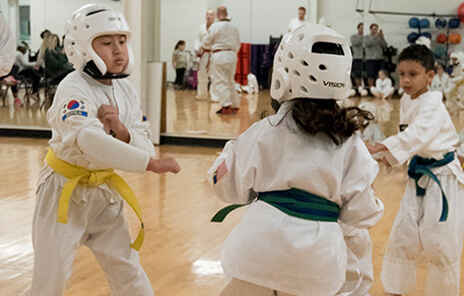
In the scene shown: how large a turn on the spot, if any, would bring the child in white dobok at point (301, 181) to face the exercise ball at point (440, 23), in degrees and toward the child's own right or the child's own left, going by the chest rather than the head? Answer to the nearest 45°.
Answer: approximately 45° to the child's own right

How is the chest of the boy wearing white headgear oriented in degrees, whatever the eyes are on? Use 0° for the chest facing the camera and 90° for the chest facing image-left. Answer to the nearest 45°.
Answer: approximately 315°

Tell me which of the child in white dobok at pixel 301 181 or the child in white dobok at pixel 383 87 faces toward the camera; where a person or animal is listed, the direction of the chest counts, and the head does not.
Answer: the child in white dobok at pixel 383 87

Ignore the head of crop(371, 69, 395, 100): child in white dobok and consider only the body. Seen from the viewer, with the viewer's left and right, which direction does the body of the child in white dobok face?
facing the viewer

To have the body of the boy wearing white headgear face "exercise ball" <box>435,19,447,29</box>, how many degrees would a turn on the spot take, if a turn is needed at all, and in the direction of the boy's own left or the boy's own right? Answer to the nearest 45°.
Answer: approximately 90° to the boy's own left

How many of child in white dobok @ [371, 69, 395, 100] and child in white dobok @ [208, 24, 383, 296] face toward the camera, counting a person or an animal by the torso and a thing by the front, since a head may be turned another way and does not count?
1

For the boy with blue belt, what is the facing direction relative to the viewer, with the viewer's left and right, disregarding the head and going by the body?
facing the viewer and to the left of the viewer

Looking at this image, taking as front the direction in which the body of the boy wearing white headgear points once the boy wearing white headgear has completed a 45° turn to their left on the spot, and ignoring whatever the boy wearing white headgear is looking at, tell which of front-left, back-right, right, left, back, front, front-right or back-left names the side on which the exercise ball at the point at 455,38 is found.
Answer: front-left

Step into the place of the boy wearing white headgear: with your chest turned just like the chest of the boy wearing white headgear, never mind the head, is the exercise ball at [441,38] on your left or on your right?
on your left

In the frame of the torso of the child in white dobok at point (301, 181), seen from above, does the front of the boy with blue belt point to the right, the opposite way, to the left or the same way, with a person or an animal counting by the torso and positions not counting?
to the left

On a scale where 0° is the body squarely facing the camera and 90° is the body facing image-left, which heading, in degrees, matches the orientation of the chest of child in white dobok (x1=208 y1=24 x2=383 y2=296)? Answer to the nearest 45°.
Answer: approximately 135°
